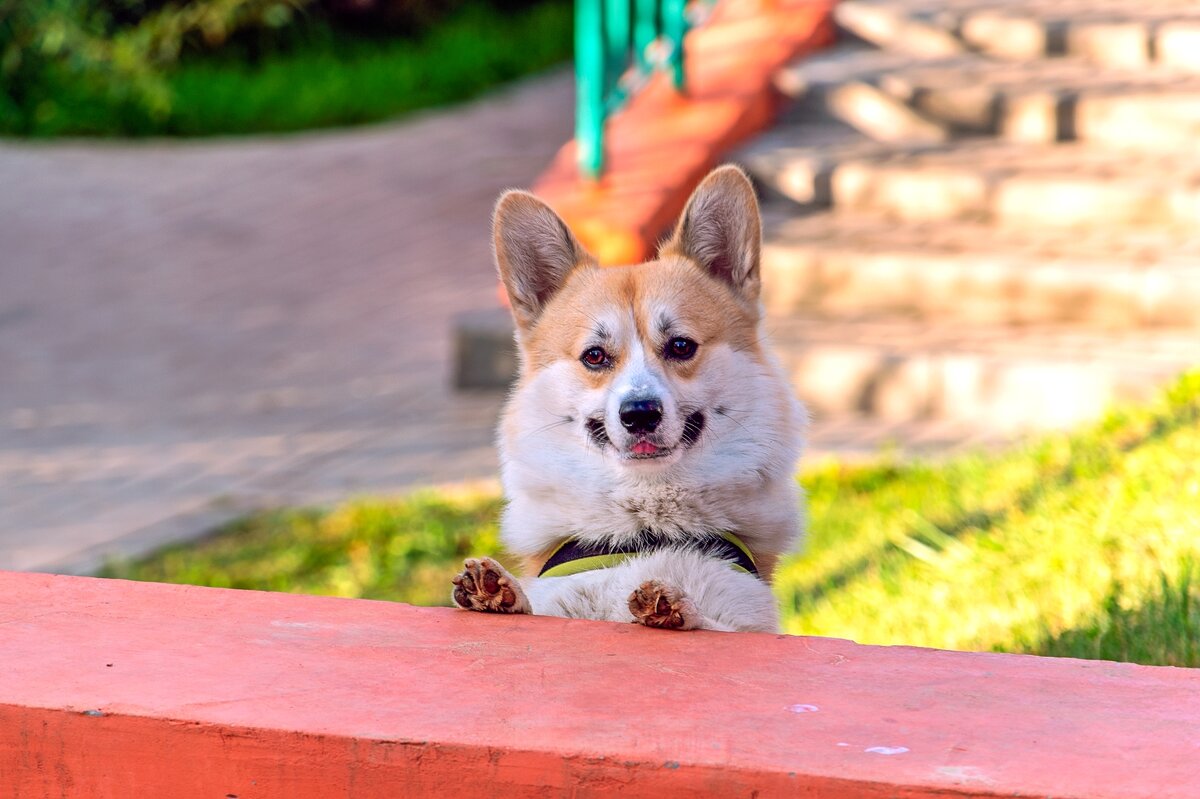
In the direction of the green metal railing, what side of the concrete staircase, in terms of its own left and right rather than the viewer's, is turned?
right

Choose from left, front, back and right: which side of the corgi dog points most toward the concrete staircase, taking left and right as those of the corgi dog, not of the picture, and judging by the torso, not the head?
back

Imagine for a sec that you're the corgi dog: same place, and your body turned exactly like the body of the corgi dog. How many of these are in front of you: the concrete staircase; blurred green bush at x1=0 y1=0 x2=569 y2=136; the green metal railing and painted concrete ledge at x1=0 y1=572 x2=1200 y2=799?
1

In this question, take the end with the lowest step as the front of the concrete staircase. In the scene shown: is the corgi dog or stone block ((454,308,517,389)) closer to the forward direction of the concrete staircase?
the corgi dog

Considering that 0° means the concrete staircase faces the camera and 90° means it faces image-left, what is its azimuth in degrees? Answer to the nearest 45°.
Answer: approximately 0°

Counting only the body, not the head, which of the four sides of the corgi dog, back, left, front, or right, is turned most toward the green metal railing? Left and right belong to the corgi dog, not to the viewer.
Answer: back

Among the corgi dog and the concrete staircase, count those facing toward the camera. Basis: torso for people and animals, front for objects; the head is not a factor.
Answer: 2

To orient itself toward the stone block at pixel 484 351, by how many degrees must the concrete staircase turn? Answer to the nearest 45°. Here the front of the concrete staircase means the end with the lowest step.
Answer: approximately 90° to its right

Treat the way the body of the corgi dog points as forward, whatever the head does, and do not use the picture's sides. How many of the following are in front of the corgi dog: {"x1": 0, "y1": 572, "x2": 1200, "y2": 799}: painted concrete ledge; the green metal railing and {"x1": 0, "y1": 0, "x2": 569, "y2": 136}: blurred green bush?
1

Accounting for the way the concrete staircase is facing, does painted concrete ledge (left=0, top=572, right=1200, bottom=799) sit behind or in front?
in front
